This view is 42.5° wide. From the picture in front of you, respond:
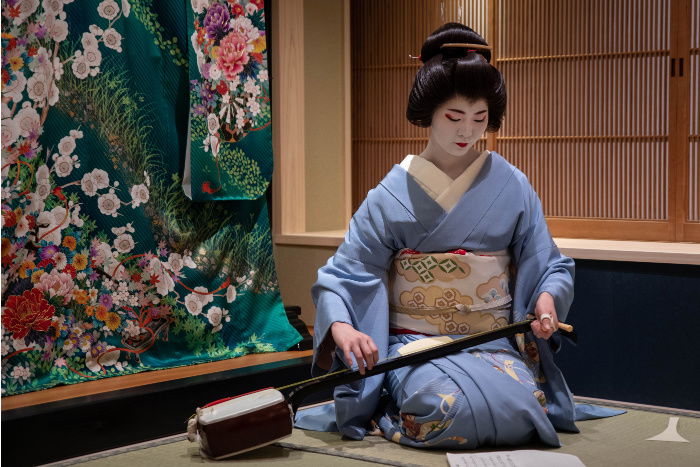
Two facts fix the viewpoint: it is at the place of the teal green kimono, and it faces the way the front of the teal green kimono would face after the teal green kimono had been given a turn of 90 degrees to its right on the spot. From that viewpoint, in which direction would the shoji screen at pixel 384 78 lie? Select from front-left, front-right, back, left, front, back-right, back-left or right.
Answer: back

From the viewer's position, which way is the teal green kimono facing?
facing away from the viewer and to the left of the viewer

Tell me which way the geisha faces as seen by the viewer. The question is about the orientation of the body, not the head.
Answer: toward the camera

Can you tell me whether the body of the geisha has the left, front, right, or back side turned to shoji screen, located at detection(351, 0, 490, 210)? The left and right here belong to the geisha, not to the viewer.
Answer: back

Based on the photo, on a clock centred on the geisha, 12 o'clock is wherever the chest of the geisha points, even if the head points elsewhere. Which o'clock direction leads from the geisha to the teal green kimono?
The teal green kimono is roughly at 4 o'clock from the geisha.

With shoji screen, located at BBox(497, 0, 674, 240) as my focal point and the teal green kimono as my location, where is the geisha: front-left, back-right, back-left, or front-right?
front-right
